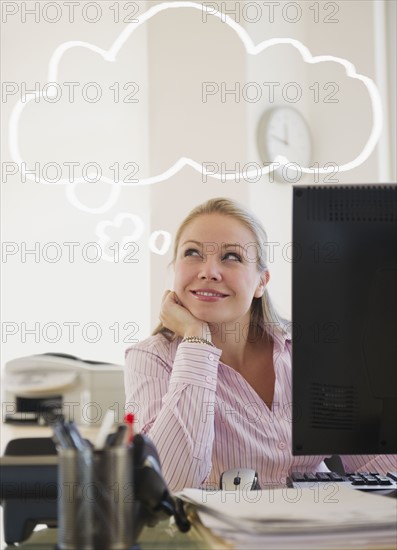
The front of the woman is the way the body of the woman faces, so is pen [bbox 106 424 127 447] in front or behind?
in front

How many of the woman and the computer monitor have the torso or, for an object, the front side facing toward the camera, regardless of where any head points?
1

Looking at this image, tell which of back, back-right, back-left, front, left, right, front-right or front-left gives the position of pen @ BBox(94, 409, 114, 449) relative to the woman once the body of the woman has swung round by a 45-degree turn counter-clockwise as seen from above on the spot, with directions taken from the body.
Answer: front-right

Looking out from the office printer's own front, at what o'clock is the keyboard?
The keyboard is roughly at 10 o'clock from the office printer.

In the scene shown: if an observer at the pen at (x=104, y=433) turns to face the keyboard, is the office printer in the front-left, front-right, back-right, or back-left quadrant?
front-left

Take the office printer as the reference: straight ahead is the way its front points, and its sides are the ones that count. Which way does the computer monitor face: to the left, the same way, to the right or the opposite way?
the opposite way

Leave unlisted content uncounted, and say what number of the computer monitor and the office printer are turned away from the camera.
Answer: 1

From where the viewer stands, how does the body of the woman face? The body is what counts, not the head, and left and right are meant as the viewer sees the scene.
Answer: facing the viewer

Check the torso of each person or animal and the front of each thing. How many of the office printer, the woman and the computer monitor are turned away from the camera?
1

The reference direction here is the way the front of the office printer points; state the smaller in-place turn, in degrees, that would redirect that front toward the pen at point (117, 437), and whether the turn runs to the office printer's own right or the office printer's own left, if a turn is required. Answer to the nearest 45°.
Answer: approximately 45° to the office printer's own left

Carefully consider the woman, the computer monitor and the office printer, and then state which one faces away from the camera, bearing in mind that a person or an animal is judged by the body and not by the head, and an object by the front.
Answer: the computer monitor

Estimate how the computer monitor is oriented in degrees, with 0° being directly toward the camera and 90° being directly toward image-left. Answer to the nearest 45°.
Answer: approximately 180°

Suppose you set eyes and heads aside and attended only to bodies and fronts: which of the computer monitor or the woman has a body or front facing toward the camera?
the woman
